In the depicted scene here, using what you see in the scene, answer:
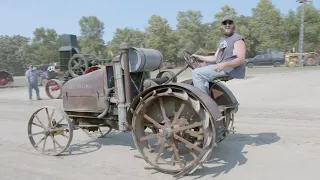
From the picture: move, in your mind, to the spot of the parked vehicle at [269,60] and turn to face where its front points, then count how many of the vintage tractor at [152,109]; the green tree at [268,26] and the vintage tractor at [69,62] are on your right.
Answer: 1

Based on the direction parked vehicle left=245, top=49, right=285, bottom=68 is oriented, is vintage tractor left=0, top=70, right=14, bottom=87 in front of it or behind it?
in front

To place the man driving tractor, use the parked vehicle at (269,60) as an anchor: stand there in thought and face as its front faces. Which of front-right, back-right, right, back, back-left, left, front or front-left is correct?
left

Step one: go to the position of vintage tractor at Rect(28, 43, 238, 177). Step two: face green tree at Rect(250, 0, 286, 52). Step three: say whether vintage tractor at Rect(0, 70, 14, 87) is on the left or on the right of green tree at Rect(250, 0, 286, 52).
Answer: left

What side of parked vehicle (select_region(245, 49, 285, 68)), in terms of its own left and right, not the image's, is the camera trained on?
left

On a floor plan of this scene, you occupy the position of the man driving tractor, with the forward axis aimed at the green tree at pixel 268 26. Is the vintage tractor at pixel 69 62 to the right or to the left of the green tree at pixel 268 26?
left

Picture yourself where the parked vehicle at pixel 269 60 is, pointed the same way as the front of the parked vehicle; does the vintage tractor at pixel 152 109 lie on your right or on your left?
on your left
